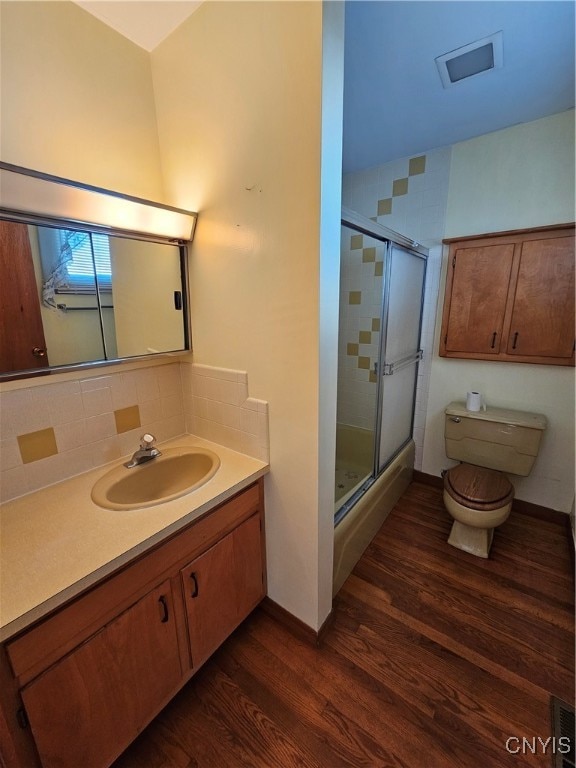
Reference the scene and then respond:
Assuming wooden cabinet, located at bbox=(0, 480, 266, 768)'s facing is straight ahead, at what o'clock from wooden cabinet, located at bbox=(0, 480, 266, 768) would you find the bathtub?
The bathtub is roughly at 10 o'clock from the wooden cabinet.

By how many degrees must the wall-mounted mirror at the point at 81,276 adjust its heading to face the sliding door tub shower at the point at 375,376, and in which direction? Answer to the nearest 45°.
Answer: approximately 45° to its left

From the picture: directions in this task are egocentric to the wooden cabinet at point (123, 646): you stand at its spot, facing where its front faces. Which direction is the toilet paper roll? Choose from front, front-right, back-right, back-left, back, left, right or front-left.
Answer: front-left

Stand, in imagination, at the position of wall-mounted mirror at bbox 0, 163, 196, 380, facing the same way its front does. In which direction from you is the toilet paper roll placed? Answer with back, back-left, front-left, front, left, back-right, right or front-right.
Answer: front-left

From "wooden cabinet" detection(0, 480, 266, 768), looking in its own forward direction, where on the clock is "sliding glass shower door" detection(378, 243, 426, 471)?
The sliding glass shower door is roughly at 10 o'clock from the wooden cabinet.

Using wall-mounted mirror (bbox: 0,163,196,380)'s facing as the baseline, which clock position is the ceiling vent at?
The ceiling vent is roughly at 11 o'clock from the wall-mounted mirror.

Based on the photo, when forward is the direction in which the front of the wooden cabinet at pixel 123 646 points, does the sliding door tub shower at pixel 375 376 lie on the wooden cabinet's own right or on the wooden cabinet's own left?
on the wooden cabinet's own left

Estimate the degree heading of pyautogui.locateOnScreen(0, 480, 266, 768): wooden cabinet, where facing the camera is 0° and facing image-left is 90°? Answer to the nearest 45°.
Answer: approximately 315°

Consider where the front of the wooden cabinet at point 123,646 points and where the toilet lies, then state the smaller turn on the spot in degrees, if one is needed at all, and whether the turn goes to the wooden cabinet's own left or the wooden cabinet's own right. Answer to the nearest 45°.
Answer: approximately 45° to the wooden cabinet's own left
